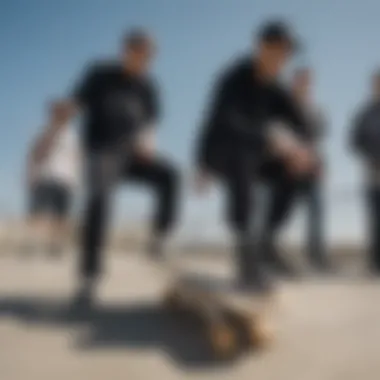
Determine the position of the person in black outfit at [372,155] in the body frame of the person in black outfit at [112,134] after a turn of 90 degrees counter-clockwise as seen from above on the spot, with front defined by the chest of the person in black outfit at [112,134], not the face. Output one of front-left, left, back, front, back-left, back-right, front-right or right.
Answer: front

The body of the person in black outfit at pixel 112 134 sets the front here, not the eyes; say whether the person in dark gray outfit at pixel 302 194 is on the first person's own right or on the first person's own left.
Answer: on the first person's own left
